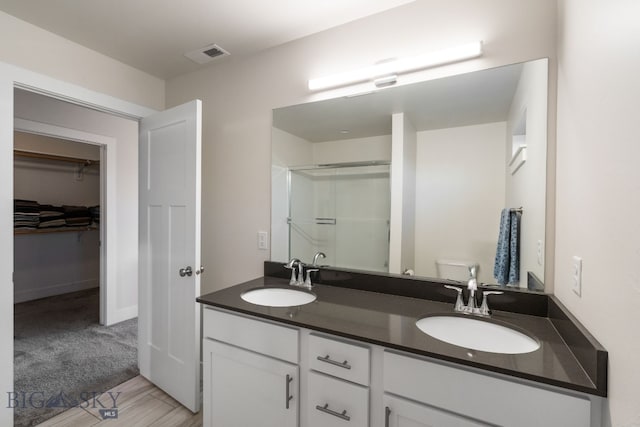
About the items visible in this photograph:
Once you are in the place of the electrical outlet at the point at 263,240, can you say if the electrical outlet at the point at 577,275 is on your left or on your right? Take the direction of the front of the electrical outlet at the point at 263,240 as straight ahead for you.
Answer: on your left

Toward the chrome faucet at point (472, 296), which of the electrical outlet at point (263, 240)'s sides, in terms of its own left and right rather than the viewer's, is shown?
left

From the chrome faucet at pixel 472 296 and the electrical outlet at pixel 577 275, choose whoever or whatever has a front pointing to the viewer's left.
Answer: the electrical outlet

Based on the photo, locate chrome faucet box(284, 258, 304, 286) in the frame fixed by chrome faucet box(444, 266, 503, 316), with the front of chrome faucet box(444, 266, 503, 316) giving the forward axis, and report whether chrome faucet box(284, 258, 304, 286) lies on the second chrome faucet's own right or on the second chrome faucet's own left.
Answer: on the second chrome faucet's own right

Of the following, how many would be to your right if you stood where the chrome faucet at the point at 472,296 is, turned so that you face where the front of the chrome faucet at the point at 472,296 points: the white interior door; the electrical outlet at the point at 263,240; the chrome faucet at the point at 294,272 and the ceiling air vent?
4

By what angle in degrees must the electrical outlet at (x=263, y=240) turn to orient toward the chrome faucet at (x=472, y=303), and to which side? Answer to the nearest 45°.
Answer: approximately 90° to its left

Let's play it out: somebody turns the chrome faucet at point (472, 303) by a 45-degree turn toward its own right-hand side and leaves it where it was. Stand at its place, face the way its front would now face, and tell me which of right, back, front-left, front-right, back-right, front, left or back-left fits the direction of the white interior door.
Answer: front-right

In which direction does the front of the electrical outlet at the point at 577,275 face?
to the viewer's left

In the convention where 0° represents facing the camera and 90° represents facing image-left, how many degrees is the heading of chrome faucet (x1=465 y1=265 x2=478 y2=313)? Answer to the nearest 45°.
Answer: approximately 0°
